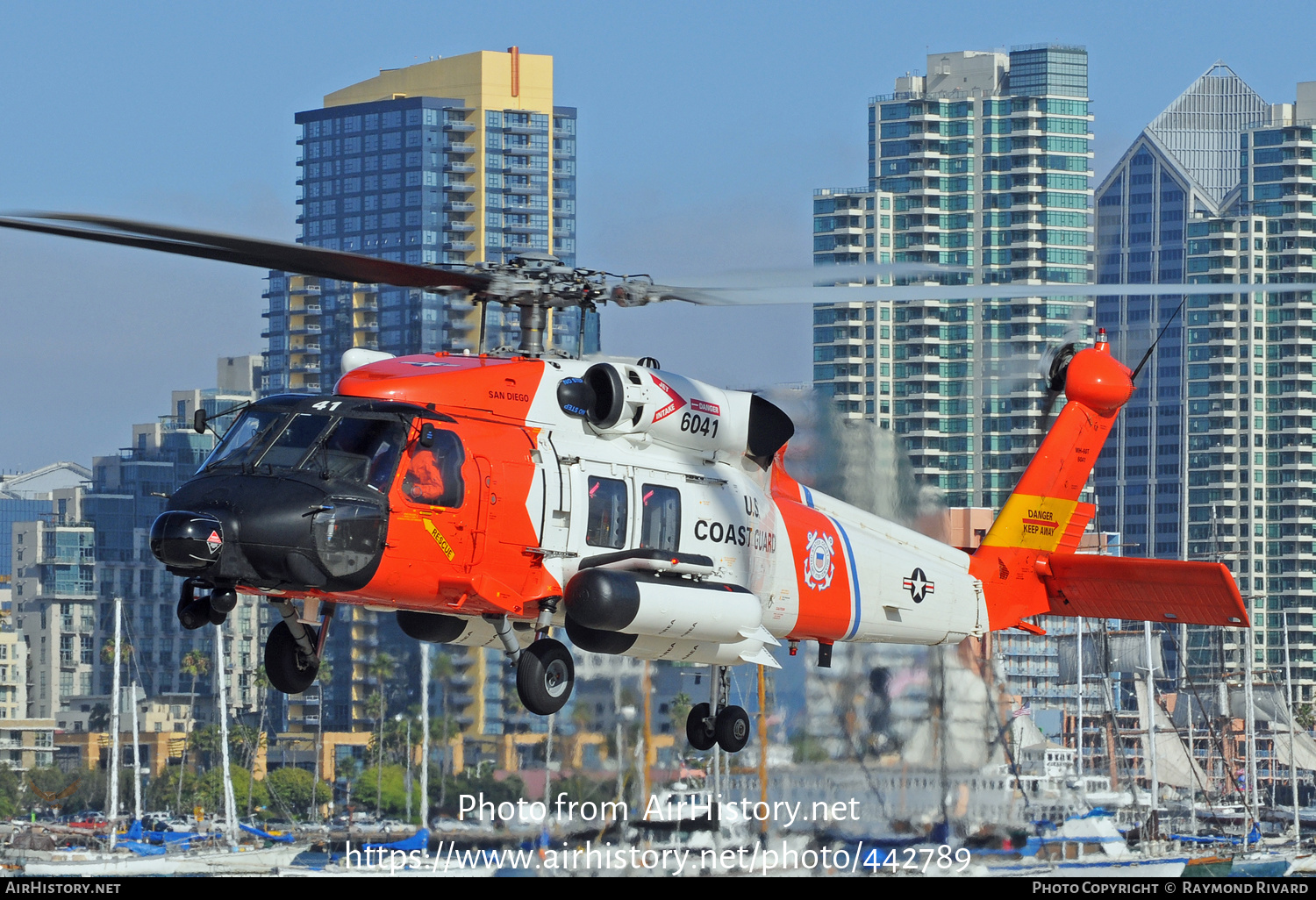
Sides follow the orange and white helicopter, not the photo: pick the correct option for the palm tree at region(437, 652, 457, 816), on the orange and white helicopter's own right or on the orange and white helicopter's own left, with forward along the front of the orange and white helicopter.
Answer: on the orange and white helicopter's own right

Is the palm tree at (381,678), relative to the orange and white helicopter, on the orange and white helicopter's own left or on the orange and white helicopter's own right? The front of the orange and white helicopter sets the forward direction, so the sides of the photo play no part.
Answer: on the orange and white helicopter's own right

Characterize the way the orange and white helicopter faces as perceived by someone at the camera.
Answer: facing the viewer and to the left of the viewer

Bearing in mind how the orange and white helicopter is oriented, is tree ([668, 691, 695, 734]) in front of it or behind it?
behind

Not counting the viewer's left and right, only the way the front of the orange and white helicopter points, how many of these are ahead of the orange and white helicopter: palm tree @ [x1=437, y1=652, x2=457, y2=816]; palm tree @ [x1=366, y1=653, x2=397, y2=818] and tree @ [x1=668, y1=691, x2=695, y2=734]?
0

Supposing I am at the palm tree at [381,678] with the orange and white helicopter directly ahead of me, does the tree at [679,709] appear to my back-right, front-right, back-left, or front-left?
front-left
